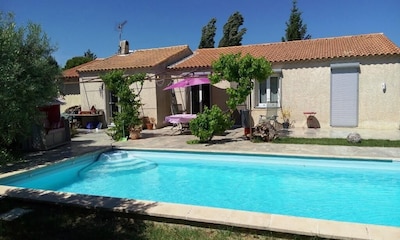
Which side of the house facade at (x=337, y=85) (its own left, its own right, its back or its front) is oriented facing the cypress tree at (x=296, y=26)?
back

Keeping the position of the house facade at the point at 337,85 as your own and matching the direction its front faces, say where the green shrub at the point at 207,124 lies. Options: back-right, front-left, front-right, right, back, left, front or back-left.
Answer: front-right

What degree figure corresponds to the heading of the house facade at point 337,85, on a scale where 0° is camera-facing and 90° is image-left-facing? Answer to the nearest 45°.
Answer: approximately 0°

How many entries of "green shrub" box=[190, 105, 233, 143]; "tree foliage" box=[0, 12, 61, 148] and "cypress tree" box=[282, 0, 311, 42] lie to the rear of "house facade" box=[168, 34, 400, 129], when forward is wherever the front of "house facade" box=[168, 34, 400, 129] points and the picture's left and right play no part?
1

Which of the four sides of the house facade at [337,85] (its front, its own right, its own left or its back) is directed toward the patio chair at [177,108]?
right

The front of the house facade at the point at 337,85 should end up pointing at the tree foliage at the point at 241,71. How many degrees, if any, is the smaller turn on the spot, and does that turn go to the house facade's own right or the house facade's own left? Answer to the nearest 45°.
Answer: approximately 45° to the house facade's own right

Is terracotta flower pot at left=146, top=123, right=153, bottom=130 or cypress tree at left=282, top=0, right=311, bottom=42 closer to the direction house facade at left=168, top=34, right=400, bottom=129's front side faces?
the terracotta flower pot

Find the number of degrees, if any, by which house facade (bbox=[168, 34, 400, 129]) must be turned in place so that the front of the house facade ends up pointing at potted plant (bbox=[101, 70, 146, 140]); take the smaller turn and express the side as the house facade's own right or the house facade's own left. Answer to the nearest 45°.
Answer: approximately 45° to the house facade's own right

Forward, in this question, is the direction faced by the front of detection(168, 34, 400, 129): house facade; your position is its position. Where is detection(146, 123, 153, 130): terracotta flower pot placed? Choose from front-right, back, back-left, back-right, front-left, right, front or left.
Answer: right

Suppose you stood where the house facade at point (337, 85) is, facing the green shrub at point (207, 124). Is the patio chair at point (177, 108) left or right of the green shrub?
right

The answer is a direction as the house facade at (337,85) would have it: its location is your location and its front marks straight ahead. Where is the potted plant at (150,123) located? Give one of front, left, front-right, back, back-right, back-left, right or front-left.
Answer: right
